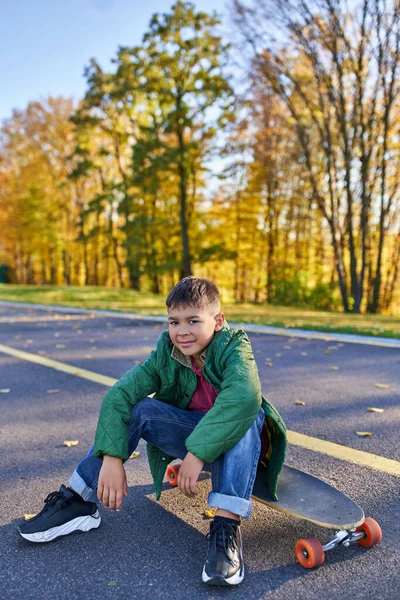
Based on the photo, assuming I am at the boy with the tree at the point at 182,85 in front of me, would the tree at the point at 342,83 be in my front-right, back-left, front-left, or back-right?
front-right

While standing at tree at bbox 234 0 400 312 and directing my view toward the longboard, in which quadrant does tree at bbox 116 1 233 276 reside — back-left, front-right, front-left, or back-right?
back-right

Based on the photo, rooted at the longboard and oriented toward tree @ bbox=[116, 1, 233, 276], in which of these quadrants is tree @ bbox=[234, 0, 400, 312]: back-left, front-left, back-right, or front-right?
front-right

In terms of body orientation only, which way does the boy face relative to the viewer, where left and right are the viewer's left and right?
facing the viewer and to the left of the viewer

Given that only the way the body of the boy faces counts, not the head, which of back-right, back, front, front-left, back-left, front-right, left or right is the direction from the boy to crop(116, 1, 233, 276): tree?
back-right

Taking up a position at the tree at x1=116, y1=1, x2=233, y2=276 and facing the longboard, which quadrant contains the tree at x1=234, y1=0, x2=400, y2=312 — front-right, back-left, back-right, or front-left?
front-left

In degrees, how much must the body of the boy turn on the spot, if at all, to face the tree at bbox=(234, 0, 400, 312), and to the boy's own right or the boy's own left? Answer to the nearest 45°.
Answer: approximately 180°
